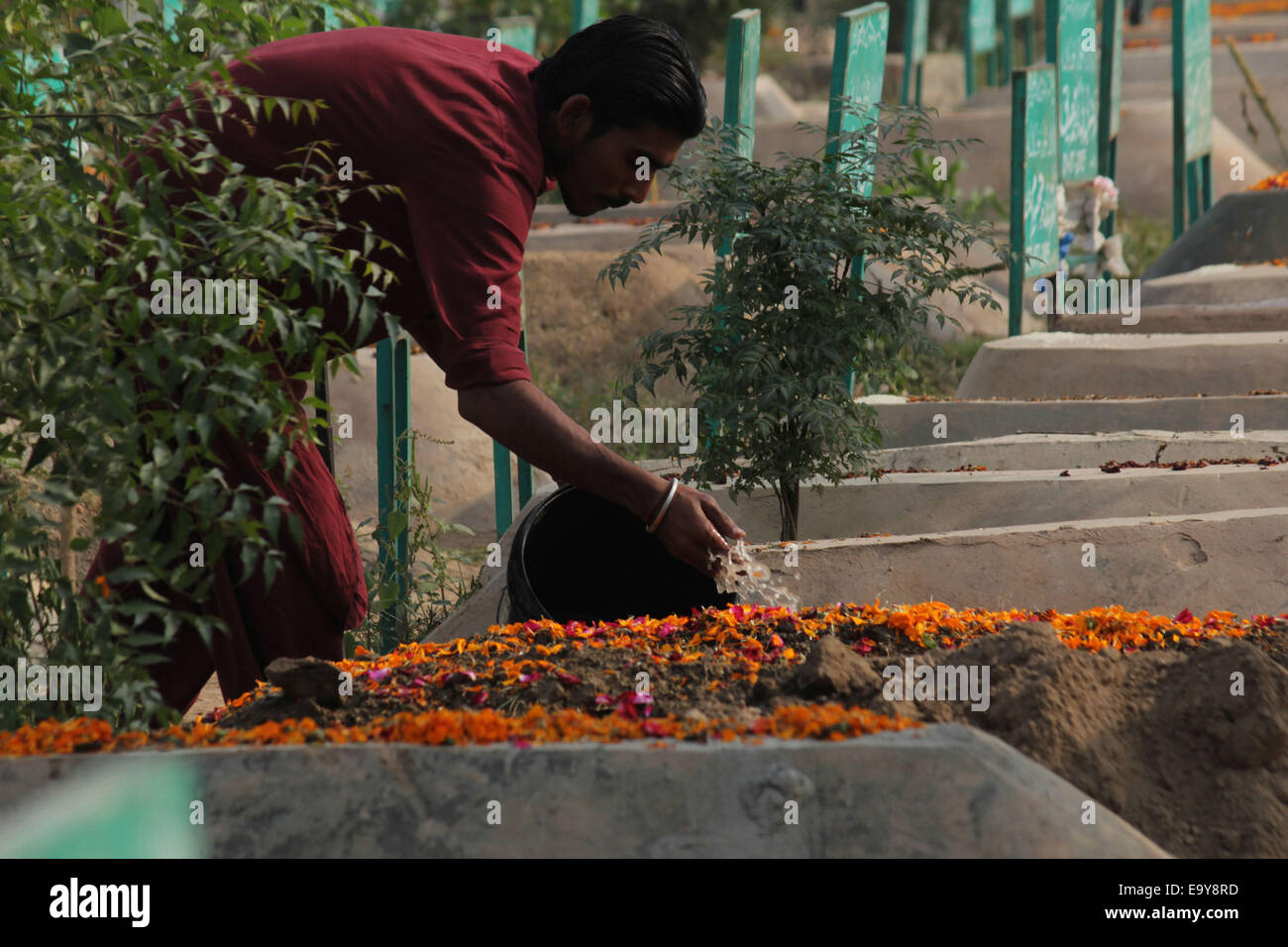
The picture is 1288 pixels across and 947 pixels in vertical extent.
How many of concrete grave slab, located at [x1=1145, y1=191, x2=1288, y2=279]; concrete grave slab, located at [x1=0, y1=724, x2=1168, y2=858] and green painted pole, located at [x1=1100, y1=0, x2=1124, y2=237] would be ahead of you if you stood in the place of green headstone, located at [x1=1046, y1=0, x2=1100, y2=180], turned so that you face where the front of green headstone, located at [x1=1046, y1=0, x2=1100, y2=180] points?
1

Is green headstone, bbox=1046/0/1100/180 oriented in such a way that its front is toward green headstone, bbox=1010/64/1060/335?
yes

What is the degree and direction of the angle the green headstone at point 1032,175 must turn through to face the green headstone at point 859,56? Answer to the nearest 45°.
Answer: approximately 90° to its right

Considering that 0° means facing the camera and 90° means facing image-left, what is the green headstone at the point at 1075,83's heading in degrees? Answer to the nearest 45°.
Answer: approximately 0°

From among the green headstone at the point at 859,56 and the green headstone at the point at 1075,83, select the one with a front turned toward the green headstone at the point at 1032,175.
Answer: the green headstone at the point at 1075,83
